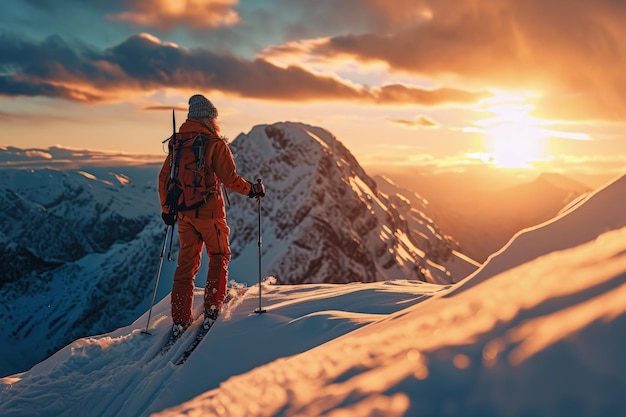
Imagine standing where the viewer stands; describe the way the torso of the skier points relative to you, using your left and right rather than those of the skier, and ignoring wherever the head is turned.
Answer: facing away from the viewer and to the right of the viewer
